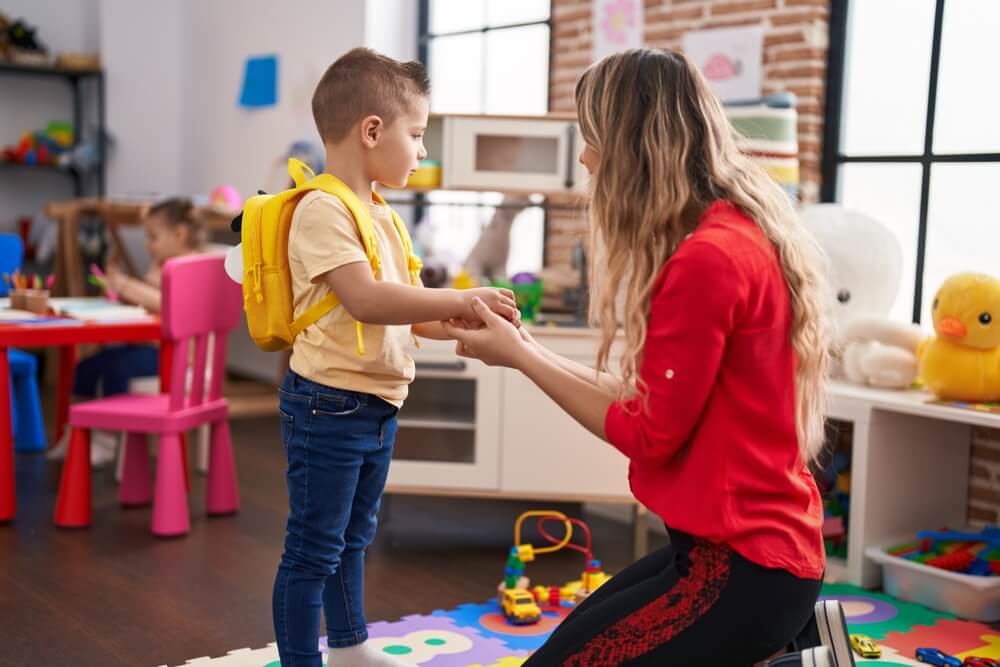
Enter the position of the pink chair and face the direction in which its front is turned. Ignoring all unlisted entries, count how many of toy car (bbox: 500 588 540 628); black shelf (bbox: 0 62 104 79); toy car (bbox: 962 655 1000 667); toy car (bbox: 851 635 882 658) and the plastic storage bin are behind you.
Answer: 4

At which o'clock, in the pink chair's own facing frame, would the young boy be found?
The young boy is roughly at 7 o'clock from the pink chair.

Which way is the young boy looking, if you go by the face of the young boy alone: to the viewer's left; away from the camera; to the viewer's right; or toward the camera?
to the viewer's right

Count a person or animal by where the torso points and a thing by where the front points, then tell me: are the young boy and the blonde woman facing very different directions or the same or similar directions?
very different directions

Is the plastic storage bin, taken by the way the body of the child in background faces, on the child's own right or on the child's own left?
on the child's own left

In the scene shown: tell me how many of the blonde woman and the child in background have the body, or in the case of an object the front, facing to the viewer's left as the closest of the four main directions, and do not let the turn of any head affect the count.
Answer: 2

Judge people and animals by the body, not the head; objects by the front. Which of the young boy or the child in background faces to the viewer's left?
the child in background

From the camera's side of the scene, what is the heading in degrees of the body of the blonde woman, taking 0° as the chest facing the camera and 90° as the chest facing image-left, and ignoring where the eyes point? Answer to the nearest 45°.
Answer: approximately 90°

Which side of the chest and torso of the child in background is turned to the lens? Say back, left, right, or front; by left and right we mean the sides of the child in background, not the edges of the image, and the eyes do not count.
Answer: left

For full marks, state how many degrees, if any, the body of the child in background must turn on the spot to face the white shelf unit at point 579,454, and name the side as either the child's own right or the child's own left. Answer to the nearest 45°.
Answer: approximately 135° to the child's own left

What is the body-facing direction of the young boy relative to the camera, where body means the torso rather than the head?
to the viewer's right
